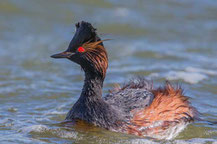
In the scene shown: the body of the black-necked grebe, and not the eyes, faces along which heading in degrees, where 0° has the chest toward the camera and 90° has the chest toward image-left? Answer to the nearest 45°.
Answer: approximately 90°
